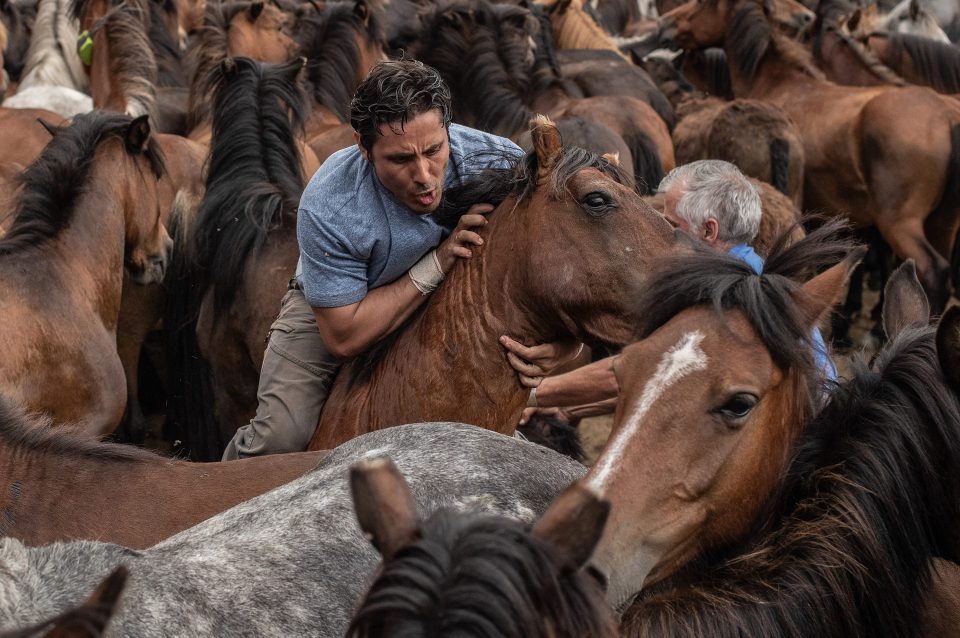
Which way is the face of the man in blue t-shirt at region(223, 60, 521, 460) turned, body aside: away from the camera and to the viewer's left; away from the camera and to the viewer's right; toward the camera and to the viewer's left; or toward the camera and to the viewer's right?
toward the camera and to the viewer's right

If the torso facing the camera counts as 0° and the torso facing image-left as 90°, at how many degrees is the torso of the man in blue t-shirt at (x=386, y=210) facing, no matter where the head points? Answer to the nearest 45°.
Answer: approximately 315°

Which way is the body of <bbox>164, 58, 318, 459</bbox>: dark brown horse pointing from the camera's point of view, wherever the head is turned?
away from the camera

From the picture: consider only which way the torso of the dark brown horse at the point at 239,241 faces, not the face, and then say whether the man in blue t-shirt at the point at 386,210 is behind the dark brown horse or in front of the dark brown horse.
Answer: behind

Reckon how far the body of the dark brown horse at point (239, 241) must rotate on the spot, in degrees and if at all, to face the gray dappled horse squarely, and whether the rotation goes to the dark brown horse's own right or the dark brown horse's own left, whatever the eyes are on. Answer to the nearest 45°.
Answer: approximately 180°

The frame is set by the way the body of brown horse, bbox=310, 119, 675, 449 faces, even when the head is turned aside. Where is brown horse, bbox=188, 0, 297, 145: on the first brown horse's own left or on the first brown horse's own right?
on the first brown horse's own left

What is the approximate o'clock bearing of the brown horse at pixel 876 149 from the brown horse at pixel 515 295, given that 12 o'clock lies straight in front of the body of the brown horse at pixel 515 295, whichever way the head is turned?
the brown horse at pixel 876 149 is roughly at 10 o'clock from the brown horse at pixel 515 295.

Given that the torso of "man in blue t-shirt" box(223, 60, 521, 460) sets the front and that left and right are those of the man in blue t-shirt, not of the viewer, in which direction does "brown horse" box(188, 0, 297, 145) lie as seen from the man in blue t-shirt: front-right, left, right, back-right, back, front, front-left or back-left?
back-left

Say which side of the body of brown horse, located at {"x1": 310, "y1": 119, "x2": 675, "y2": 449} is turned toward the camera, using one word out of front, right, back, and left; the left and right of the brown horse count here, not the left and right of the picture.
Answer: right

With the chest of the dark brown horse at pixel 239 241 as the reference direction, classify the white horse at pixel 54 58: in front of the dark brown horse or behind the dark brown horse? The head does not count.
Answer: in front

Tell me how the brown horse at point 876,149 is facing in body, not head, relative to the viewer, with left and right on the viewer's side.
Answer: facing away from the viewer and to the left of the viewer
